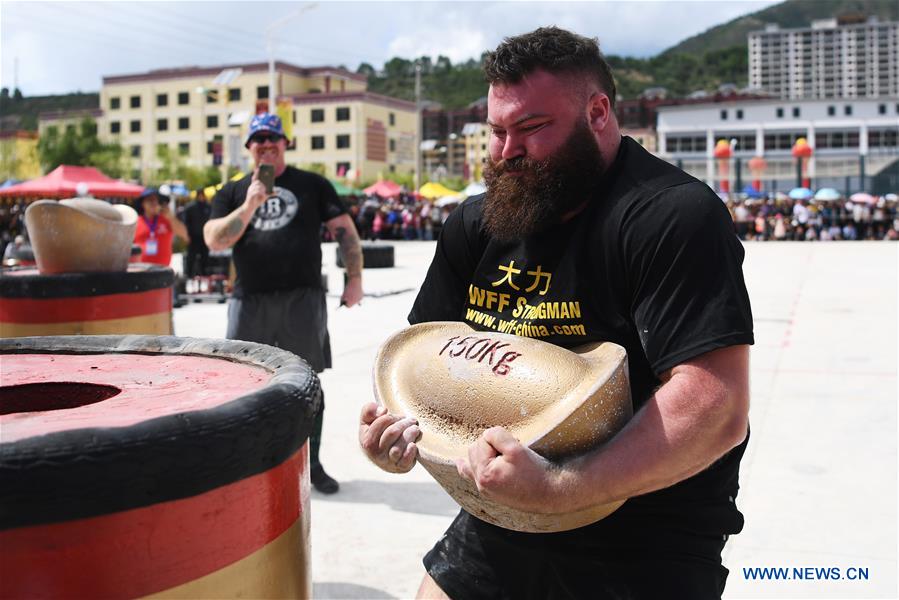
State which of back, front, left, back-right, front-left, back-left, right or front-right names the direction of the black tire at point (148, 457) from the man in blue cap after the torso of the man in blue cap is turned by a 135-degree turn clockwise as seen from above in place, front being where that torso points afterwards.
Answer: back-left

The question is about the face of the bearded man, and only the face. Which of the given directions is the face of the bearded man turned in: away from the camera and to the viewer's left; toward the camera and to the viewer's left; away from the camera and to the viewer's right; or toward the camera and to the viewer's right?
toward the camera and to the viewer's left

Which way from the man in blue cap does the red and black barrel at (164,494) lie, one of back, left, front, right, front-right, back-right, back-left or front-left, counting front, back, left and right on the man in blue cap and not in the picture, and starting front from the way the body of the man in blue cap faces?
front

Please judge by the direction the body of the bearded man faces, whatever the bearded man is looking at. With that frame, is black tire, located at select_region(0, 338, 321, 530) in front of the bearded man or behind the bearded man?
in front

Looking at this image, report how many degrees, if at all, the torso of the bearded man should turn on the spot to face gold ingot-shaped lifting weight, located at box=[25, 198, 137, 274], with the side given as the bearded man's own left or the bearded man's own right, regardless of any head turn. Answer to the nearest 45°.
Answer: approximately 90° to the bearded man's own right

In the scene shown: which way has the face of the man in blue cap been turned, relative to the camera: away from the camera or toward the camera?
toward the camera

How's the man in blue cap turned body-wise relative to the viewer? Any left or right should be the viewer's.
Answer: facing the viewer

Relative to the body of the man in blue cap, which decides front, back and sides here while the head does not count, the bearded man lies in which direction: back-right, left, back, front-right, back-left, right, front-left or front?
front

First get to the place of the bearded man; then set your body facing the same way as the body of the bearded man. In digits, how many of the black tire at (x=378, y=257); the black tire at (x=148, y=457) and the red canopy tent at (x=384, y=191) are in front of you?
1

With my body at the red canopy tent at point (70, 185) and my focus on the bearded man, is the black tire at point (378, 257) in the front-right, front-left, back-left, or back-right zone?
front-left

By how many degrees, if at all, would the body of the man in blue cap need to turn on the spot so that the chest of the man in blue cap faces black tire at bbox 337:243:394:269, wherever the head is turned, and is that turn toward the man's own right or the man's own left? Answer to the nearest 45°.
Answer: approximately 180°

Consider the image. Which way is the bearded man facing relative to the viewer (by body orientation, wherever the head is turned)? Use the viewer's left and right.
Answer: facing the viewer and to the left of the viewer

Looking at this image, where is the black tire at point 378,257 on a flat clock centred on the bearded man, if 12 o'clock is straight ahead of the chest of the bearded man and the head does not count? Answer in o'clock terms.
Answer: The black tire is roughly at 4 o'clock from the bearded man.

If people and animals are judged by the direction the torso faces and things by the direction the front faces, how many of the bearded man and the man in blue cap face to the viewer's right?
0
